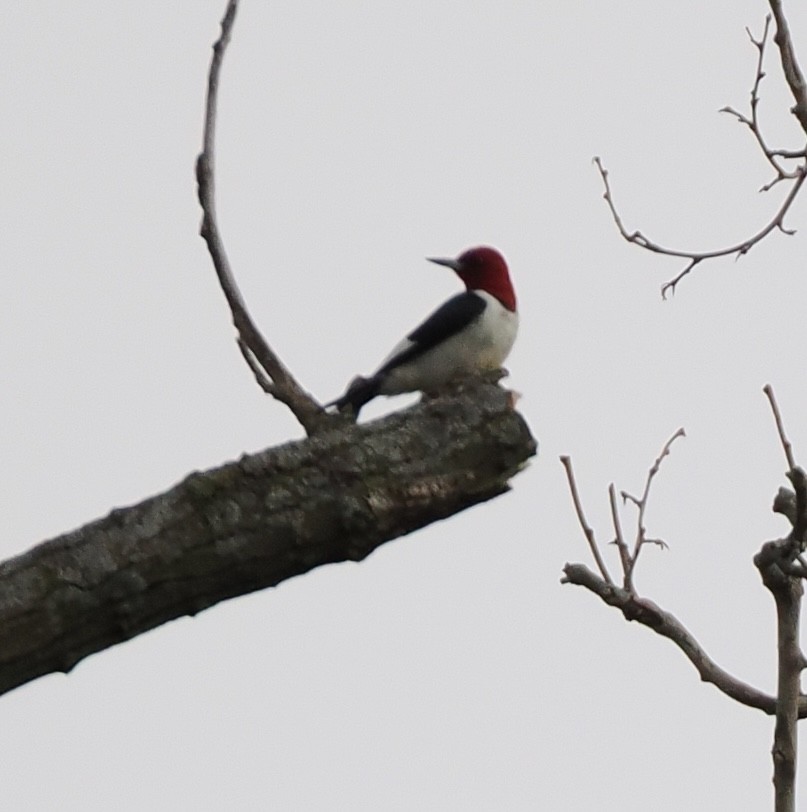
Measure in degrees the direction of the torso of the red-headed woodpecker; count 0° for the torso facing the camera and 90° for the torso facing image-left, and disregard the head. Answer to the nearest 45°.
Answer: approximately 270°
